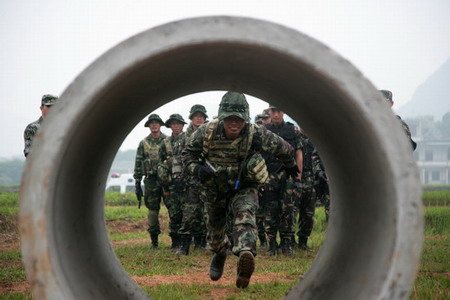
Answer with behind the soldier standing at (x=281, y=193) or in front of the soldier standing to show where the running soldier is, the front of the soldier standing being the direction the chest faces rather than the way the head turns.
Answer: in front

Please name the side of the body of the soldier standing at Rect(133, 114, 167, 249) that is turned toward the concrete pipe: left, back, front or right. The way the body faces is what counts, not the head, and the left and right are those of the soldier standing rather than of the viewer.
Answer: front

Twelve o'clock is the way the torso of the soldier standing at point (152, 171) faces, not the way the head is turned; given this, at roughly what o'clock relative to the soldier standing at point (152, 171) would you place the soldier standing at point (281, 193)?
the soldier standing at point (281, 193) is roughly at 10 o'clock from the soldier standing at point (152, 171).

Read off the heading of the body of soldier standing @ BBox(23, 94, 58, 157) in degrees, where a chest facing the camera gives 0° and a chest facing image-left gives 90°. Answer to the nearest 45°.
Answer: approximately 315°

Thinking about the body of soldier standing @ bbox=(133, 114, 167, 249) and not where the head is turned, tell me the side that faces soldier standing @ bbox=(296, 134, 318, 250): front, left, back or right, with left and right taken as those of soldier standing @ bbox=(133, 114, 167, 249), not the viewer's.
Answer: left

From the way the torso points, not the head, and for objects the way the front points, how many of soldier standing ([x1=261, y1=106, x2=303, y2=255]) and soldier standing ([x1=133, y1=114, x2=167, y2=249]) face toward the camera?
2
